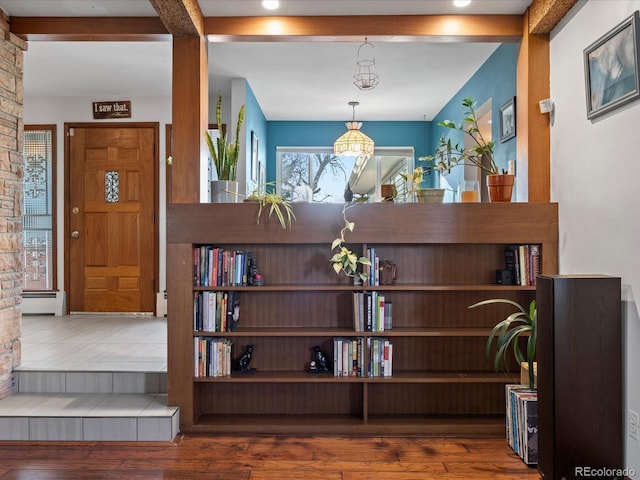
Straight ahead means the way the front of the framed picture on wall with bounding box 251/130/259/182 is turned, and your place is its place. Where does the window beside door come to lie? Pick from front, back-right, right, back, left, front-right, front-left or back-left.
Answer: back

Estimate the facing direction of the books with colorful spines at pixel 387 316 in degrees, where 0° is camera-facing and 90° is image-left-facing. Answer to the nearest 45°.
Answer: approximately 0°

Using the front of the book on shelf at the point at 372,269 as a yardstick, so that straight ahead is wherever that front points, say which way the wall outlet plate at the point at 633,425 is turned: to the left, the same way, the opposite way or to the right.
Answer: to the right

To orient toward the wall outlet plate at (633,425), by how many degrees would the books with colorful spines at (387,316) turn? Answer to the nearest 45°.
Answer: approximately 45° to its left

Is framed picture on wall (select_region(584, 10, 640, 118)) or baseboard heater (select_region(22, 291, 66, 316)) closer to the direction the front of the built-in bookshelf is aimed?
the framed picture on wall

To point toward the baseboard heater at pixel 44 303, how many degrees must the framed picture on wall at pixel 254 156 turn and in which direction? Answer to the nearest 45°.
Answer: approximately 180°
